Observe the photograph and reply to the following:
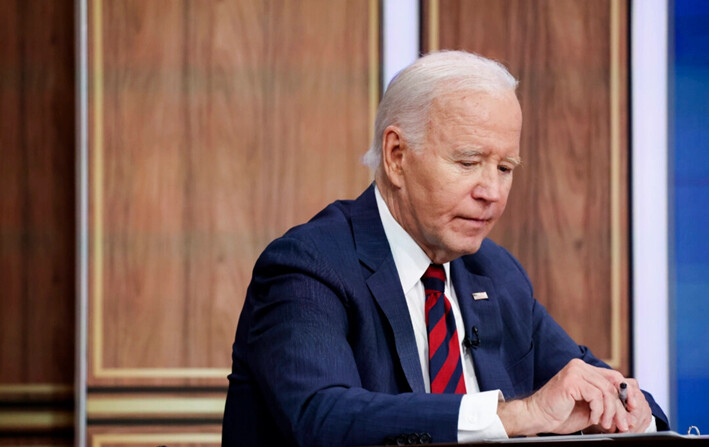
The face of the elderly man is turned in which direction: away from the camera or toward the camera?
toward the camera

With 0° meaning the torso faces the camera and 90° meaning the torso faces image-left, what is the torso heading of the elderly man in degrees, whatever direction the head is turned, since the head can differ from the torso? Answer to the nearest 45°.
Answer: approximately 315°
